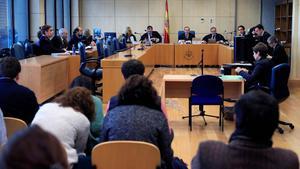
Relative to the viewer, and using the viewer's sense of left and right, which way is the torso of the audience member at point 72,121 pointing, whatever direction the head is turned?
facing away from the viewer and to the right of the viewer

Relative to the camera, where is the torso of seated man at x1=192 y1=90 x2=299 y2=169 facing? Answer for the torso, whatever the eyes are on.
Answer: away from the camera

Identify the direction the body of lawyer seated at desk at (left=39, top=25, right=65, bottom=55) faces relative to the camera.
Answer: to the viewer's right

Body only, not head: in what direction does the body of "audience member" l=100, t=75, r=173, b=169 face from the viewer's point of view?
away from the camera

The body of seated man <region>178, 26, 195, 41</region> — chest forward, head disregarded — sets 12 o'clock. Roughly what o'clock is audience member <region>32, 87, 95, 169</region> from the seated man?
The audience member is roughly at 12 o'clock from the seated man.

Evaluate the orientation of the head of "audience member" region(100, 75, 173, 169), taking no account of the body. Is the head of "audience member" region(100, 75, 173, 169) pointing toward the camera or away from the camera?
away from the camera

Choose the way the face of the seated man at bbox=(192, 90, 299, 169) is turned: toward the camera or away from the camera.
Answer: away from the camera

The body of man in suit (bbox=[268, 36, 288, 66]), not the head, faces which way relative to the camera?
to the viewer's left
